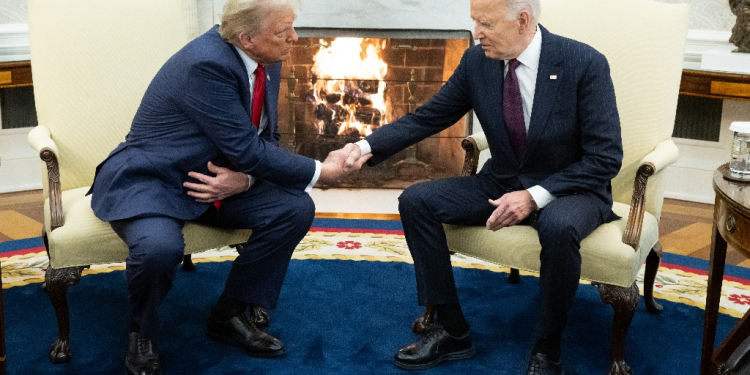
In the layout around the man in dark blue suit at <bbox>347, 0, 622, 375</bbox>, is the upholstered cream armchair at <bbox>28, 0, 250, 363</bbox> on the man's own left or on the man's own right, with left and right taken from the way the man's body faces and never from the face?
on the man's own right

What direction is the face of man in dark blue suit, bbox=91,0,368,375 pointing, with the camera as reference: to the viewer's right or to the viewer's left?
to the viewer's right

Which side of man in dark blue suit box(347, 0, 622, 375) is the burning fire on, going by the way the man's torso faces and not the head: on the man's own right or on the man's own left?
on the man's own right

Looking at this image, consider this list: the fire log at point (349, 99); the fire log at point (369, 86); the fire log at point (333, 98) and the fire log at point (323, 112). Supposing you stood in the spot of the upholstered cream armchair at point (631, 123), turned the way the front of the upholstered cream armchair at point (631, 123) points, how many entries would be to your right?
4

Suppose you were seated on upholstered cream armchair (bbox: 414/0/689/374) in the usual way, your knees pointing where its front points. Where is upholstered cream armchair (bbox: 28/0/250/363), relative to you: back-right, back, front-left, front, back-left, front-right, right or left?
front-right

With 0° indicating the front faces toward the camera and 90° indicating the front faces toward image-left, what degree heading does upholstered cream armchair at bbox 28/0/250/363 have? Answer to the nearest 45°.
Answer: approximately 315°

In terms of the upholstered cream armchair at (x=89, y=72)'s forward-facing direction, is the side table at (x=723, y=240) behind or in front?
in front

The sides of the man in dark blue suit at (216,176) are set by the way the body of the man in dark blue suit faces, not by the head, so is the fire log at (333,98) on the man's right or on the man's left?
on the man's left

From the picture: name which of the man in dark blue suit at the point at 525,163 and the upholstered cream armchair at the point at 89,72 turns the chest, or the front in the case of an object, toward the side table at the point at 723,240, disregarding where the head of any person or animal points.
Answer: the upholstered cream armchair

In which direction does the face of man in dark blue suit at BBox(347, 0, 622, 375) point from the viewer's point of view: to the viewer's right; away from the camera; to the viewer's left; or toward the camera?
to the viewer's left

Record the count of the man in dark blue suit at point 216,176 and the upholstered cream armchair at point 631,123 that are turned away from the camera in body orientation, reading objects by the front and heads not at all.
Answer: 0

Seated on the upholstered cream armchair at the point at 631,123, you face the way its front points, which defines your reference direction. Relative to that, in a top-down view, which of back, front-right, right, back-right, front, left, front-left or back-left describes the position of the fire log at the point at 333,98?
right

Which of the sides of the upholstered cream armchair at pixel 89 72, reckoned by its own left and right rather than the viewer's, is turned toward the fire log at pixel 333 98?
left

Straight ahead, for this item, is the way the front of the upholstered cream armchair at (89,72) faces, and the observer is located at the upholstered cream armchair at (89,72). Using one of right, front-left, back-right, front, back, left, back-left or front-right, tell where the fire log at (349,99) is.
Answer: left

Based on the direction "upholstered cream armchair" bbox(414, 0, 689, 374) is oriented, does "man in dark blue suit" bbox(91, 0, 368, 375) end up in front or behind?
in front

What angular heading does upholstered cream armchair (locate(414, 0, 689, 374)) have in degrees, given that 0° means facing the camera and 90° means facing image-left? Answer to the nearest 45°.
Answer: approximately 45°
